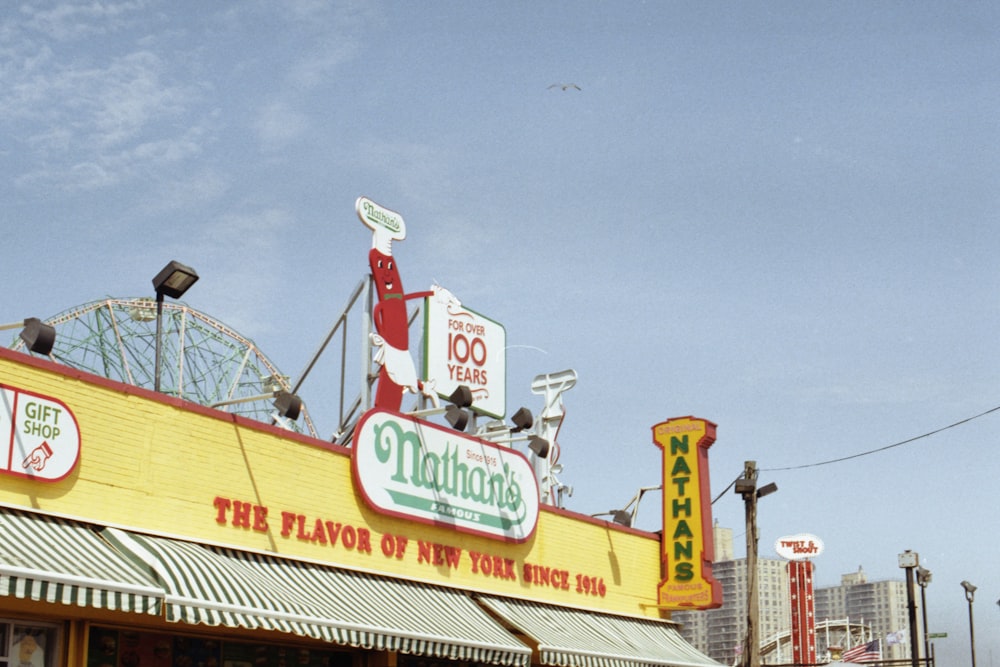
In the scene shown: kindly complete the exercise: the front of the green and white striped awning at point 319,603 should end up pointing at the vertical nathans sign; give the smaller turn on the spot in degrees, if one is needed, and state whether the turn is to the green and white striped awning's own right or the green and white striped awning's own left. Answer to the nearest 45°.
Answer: approximately 90° to the green and white striped awning's own left

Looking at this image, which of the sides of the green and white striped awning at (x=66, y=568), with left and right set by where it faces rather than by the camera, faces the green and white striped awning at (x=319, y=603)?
left

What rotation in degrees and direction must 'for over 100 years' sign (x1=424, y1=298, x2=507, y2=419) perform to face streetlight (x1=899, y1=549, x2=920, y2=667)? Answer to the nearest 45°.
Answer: approximately 90° to its left

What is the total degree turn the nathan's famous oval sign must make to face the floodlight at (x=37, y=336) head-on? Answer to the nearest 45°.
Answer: approximately 90° to its right

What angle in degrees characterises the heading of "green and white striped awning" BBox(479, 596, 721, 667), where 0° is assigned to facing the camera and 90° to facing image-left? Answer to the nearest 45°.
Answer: approximately 315°

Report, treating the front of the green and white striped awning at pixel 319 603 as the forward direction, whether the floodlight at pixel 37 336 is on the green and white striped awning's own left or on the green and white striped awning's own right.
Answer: on the green and white striped awning's own right

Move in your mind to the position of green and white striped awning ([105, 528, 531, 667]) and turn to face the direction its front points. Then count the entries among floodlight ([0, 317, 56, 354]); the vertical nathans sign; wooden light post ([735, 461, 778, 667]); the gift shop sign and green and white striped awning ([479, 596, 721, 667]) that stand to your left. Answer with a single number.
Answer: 3
